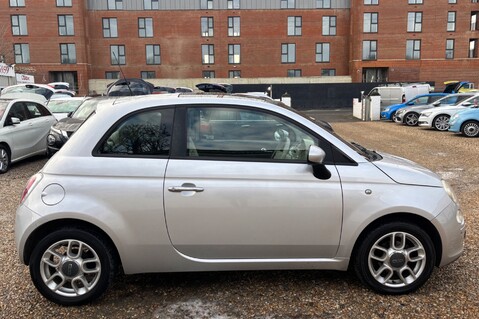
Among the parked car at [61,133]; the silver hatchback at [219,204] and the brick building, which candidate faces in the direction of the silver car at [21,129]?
the brick building

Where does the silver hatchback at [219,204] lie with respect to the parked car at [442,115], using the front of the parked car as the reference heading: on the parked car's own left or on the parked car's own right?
on the parked car's own left

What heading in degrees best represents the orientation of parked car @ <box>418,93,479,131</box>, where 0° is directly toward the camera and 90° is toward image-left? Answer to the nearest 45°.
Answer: approximately 90°

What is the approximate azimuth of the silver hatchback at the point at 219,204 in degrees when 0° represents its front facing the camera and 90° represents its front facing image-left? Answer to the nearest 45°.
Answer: approximately 270°

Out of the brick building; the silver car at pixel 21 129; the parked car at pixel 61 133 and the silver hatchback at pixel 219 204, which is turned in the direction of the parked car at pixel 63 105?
the brick building

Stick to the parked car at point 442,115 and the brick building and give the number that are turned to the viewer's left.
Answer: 1

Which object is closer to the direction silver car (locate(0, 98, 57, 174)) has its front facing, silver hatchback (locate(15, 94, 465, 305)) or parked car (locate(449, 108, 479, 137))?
the silver hatchback

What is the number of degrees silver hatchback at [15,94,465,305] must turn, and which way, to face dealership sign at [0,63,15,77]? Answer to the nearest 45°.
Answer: approximately 135° to its left

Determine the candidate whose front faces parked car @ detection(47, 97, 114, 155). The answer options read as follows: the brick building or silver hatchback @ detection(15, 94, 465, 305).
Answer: the brick building

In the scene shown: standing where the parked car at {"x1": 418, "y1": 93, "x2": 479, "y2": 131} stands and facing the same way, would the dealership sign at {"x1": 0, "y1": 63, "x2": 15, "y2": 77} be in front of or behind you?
in front

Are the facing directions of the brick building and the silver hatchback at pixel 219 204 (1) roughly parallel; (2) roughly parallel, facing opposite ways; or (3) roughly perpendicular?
roughly perpendicular

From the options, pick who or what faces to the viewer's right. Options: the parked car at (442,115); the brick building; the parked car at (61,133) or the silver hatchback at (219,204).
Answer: the silver hatchback

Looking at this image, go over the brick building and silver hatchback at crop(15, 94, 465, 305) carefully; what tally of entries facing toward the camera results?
1
